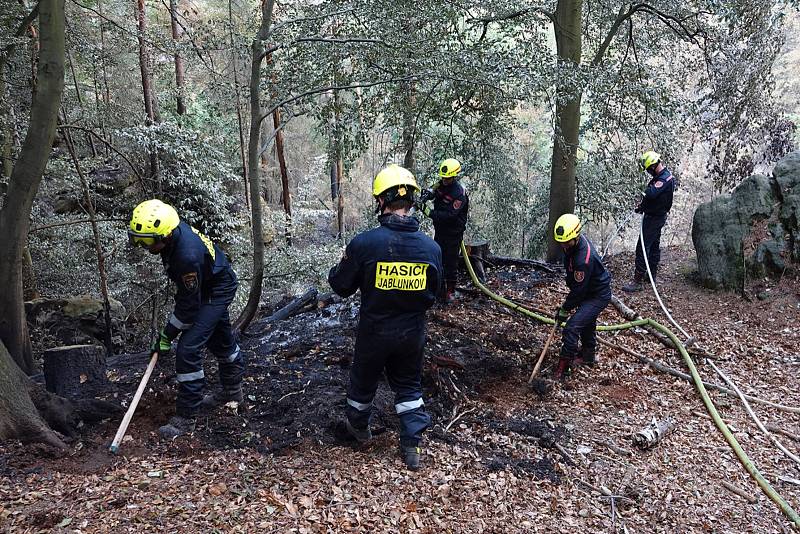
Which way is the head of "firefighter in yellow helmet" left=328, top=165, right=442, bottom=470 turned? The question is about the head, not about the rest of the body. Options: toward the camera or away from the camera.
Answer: away from the camera

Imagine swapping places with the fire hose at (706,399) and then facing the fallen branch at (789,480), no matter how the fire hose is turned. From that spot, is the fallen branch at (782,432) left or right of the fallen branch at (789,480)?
left

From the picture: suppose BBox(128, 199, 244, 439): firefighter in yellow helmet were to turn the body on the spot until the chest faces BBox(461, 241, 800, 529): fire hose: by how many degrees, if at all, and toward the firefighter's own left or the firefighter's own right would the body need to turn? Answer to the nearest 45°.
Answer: approximately 180°

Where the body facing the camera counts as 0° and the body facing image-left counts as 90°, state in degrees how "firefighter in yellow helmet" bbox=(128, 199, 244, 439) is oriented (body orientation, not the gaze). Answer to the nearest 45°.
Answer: approximately 90°

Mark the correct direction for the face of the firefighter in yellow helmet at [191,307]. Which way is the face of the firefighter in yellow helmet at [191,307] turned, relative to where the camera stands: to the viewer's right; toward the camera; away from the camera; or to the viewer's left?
to the viewer's left

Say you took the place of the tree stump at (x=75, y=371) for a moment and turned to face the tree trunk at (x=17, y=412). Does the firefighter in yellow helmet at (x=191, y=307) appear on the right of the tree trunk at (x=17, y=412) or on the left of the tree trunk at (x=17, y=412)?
left

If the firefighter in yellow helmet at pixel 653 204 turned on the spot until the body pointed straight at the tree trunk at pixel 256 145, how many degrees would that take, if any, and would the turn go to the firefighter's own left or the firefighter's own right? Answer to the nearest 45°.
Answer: approximately 45° to the firefighter's own left

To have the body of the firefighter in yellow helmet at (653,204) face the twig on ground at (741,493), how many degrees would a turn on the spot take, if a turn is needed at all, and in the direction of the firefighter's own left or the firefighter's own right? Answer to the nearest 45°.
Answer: approximately 90° to the firefighter's own left

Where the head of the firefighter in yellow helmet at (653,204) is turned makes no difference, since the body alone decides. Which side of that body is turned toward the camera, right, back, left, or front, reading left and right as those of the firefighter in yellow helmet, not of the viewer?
left

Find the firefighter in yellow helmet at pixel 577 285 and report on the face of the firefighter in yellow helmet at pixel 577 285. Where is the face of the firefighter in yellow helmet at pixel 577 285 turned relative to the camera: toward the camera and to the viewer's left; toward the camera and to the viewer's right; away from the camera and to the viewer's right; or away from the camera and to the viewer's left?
toward the camera and to the viewer's left

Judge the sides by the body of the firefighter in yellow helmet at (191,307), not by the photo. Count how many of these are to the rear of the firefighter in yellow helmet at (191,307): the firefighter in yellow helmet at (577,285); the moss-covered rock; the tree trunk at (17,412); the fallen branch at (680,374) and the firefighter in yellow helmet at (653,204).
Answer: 4

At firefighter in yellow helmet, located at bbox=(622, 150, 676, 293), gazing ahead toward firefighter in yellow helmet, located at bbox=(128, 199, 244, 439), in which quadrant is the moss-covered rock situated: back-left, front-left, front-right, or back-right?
back-left

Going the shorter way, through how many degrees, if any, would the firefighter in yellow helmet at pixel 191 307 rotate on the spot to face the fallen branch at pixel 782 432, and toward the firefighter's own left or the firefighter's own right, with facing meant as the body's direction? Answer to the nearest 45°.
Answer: approximately 180°

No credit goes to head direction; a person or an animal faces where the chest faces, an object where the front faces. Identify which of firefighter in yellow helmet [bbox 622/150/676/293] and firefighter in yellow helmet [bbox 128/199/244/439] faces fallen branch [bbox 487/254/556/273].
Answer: firefighter in yellow helmet [bbox 622/150/676/293]

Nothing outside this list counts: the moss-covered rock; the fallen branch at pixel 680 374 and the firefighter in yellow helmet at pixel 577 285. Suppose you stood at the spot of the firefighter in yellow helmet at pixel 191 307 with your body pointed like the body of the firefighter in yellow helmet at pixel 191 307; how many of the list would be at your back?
3

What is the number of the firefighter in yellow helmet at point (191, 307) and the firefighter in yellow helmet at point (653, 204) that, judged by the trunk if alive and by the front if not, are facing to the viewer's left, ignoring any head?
2

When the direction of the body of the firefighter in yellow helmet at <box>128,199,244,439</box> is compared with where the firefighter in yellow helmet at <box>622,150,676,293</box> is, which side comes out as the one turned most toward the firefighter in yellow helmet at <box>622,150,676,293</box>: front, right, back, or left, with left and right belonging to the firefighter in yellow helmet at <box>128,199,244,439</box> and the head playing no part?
back

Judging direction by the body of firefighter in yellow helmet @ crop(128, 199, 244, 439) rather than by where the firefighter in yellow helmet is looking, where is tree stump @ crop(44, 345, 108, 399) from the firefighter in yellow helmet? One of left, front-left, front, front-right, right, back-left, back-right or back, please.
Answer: front-right

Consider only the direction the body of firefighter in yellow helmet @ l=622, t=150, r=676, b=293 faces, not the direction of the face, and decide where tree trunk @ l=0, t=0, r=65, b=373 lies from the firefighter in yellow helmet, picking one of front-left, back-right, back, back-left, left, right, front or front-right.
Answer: front-left
